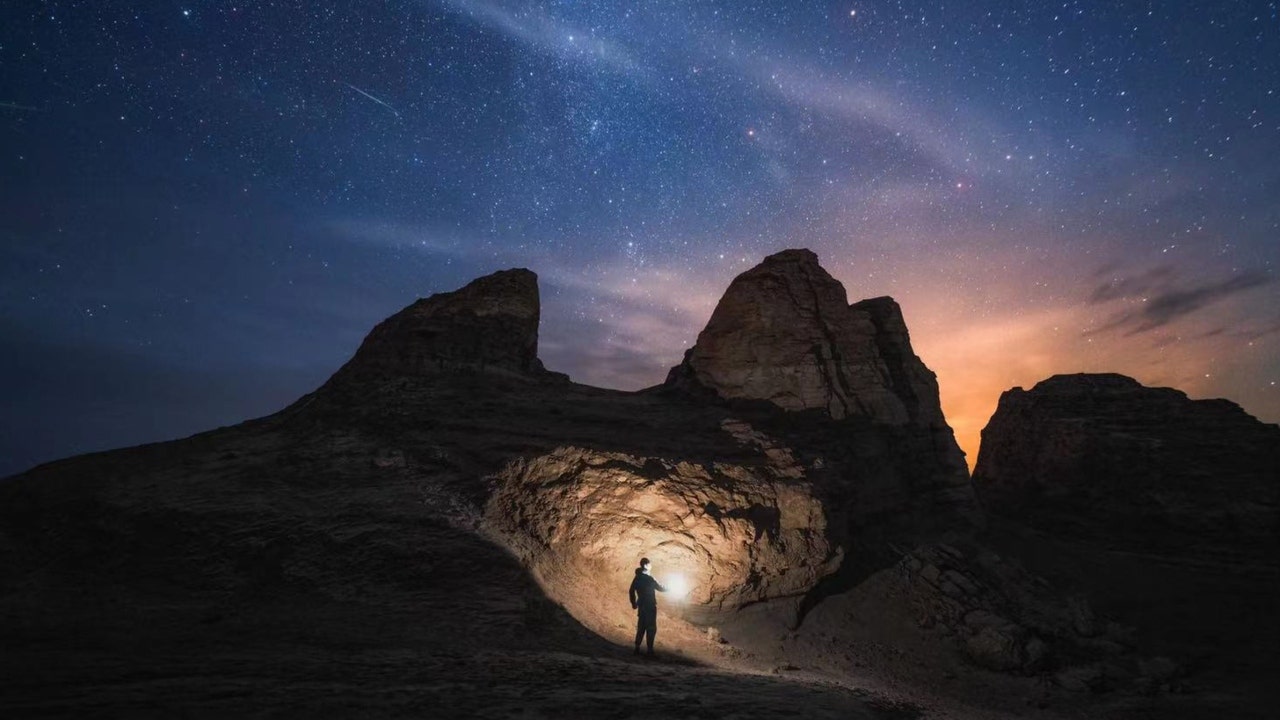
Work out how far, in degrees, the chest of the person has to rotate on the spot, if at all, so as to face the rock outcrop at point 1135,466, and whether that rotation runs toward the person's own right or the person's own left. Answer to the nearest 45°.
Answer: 0° — they already face it

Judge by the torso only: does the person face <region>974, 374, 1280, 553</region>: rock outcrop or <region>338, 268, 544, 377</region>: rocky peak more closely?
the rock outcrop

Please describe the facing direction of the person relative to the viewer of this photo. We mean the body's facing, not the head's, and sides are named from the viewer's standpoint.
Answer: facing away from the viewer and to the right of the viewer

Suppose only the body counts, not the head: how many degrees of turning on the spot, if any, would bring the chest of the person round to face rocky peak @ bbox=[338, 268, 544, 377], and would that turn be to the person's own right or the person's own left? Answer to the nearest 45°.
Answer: approximately 90° to the person's own left
